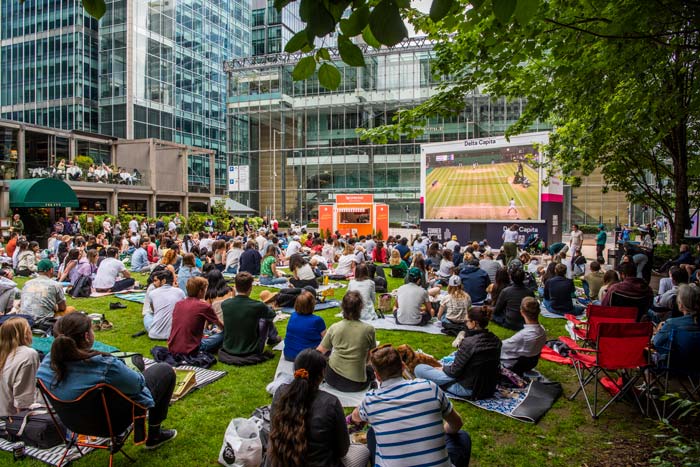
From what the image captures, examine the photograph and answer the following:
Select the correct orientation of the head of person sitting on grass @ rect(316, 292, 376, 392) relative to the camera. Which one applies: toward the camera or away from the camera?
away from the camera

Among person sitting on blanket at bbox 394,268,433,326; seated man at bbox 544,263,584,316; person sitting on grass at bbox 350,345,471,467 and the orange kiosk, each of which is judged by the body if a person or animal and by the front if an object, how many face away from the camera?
3

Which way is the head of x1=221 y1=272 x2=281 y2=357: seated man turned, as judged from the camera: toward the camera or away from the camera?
away from the camera

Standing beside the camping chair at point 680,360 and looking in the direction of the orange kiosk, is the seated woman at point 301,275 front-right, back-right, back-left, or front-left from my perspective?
front-left

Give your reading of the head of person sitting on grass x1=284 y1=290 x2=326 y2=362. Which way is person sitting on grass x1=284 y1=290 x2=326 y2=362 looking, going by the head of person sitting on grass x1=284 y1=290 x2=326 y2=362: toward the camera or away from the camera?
away from the camera

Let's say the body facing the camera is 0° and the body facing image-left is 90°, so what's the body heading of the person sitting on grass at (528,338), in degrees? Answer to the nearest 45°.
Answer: approximately 135°

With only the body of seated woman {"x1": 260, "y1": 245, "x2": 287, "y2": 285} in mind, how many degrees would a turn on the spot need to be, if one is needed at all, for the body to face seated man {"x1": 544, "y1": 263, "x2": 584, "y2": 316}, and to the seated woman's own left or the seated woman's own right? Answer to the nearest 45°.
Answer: approximately 90° to the seated woman's own right

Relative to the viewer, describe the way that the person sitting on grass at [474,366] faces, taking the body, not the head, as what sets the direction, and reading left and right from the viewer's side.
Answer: facing away from the viewer and to the left of the viewer

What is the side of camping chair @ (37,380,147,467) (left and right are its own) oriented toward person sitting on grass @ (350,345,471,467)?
right

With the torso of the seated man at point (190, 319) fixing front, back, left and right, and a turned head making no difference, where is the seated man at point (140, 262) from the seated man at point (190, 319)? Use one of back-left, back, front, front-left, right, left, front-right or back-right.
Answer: front-left

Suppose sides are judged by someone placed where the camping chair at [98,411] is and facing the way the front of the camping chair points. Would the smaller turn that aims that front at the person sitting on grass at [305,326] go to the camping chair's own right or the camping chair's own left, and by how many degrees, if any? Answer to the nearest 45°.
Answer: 0° — it already faces them

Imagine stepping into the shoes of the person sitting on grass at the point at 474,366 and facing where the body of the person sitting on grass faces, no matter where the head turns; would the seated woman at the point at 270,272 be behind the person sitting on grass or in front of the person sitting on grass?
in front

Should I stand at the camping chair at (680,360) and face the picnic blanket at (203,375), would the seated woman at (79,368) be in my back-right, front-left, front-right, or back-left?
front-left

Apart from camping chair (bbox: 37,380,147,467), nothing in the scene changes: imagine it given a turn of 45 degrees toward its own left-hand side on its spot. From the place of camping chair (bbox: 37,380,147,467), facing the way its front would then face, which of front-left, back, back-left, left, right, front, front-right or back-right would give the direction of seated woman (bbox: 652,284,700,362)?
right

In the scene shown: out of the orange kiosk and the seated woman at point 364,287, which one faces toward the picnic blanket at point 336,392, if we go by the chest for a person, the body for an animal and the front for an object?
the orange kiosk

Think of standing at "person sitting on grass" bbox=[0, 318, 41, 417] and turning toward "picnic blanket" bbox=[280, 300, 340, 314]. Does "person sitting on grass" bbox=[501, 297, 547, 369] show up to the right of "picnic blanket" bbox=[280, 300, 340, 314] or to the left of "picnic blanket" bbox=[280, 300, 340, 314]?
right

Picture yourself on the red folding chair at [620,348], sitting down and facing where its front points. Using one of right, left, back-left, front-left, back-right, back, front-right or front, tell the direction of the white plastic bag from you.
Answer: left

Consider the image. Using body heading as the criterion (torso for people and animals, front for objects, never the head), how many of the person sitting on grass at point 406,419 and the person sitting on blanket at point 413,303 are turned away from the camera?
2

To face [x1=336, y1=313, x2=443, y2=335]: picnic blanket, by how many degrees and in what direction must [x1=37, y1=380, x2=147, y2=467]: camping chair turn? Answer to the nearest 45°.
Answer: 0° — it already faces it

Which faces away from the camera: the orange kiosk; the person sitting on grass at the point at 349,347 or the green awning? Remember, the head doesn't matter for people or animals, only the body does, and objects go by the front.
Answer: the person sitting on grass
